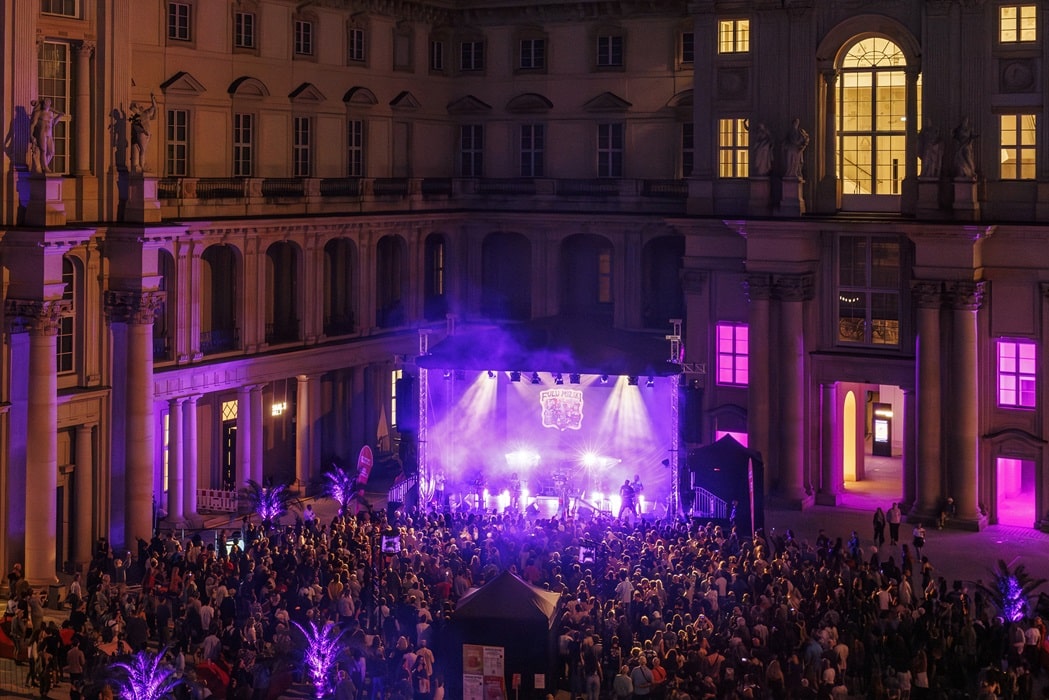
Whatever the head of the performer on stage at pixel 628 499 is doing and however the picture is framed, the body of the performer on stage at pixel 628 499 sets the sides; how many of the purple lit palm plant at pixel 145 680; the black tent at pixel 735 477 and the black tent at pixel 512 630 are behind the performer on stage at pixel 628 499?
0

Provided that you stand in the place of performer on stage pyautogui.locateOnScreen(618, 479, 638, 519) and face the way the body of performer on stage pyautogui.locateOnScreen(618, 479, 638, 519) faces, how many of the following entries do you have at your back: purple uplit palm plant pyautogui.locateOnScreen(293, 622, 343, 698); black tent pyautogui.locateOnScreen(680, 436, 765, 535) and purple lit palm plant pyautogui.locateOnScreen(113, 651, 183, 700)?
0

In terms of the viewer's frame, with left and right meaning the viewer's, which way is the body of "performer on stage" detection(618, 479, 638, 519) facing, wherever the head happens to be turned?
facing the viewer

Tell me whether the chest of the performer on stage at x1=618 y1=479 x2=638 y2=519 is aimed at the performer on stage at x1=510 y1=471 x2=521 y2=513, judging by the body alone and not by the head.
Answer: no

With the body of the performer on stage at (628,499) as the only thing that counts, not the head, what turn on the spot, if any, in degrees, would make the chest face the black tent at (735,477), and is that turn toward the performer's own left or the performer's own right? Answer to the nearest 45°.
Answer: approximately 45° to the performer's own left

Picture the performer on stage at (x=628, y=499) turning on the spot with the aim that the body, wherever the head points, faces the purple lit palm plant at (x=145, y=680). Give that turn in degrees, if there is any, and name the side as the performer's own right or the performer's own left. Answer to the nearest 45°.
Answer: approximately 45° to the performer's own right

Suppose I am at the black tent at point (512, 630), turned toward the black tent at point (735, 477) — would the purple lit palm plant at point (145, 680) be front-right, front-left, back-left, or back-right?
back-left

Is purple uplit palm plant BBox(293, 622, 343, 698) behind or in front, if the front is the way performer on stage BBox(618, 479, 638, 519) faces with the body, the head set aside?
in front

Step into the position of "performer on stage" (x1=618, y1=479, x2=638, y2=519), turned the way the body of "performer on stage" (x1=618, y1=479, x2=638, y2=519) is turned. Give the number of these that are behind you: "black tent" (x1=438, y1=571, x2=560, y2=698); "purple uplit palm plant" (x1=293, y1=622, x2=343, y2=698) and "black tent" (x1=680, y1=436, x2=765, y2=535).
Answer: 0

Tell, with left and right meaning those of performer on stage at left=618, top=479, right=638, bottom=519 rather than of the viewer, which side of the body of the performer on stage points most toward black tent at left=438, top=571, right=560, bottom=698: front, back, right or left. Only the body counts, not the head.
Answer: front
